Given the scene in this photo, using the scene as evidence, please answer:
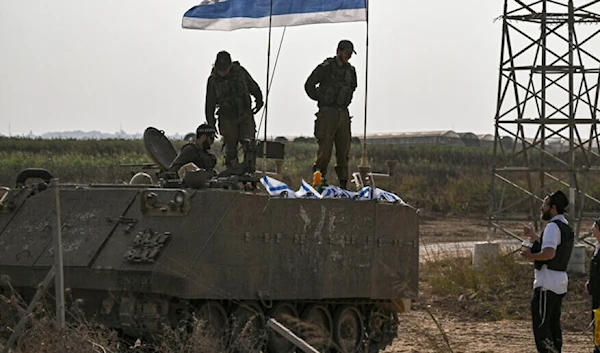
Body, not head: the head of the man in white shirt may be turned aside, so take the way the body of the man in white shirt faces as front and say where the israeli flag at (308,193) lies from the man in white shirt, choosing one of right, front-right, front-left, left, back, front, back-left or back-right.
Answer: front

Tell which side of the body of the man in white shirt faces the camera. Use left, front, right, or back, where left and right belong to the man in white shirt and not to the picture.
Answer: left

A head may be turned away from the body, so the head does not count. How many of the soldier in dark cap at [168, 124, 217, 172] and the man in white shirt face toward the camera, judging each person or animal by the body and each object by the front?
0

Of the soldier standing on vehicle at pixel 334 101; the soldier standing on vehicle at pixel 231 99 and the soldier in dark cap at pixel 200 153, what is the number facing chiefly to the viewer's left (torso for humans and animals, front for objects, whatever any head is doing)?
0

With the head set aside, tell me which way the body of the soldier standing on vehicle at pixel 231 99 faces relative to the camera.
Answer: toward the camera

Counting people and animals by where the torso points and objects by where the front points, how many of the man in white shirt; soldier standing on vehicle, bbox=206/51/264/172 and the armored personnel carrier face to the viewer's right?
0

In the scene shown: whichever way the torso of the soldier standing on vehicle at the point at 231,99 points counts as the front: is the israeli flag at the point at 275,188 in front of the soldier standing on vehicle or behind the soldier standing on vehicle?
in front

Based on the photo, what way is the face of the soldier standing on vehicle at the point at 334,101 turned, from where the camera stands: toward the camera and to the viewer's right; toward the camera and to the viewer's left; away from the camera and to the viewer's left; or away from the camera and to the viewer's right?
toward the camera and to the viewer's right

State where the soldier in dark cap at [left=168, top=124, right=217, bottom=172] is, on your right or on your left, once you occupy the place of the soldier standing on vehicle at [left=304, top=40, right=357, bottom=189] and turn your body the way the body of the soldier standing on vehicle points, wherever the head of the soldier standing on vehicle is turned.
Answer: on your right

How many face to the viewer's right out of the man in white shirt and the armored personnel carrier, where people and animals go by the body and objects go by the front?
0

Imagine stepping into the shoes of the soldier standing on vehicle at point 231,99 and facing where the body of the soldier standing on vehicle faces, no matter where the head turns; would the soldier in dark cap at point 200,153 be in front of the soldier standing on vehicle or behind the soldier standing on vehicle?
in front

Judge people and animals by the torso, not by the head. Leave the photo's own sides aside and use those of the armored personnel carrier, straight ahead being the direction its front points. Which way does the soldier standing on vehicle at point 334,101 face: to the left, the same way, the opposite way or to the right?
to the left

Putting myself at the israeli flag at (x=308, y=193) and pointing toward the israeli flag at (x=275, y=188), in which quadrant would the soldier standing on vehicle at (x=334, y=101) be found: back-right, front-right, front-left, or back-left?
back-right

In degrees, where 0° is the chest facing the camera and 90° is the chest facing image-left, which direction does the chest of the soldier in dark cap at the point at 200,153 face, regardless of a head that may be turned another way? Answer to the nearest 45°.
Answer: approximately 270°

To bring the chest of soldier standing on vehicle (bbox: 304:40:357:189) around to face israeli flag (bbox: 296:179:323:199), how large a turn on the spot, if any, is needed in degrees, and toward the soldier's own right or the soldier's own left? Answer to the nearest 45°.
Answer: approximately 45° to the soldier's own right
